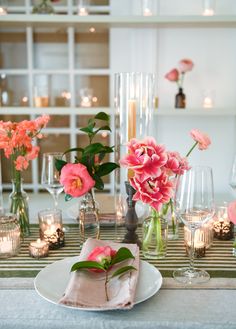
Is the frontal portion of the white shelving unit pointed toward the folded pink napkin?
yes

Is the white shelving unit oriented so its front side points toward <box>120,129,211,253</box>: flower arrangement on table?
yes

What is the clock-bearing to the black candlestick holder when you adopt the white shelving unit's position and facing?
The black candlestick holder is roughly at 12 o'clock from the white shelving unit.

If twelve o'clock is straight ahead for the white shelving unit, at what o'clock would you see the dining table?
The dining table is roughly at 12 o'clock from the white shelving unit.

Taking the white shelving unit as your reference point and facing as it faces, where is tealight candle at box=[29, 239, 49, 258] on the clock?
The tealight candle is roughly at 12 o'clock from the white shelving unit.

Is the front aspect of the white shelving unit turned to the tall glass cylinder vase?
yes

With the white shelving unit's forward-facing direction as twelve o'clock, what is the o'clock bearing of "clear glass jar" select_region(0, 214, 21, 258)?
The clear glass jar is roughly at 12 o'clock from the white shelving unit.
